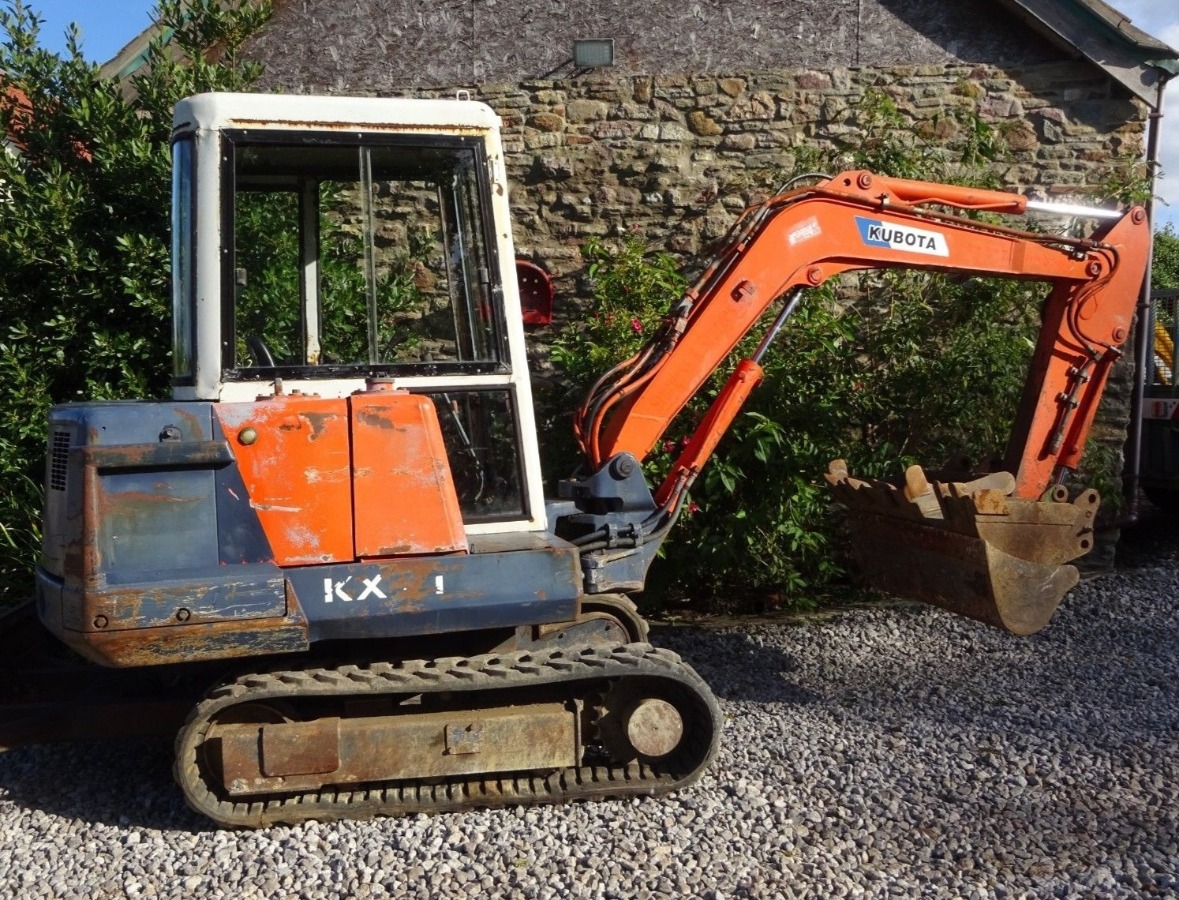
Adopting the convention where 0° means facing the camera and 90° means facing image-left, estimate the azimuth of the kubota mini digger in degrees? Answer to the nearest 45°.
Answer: approximately 270°

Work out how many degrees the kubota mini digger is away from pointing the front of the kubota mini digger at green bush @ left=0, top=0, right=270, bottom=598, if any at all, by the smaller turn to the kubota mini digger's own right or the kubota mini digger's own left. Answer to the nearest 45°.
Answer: approximately 135° to the kubota mini digger's own left
